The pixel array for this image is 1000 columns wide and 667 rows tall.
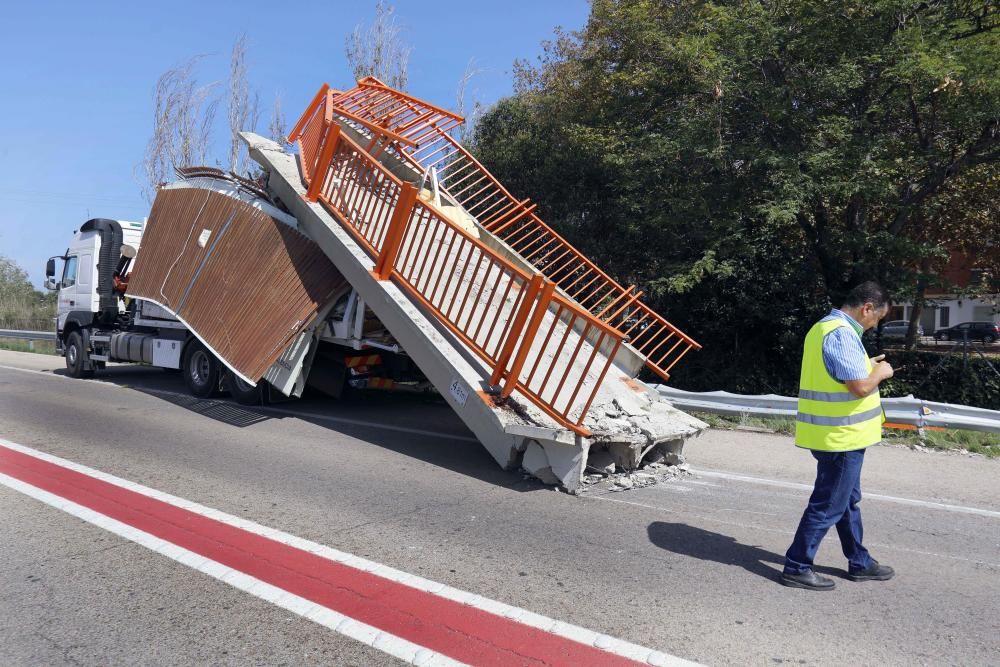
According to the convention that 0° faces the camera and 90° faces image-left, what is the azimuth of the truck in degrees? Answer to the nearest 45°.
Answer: approximately 135°

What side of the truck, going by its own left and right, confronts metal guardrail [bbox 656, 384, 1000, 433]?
back

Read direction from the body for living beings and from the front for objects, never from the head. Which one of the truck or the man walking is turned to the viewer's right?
the man walking

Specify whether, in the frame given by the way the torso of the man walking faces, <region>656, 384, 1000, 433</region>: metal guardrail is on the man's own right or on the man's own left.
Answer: on the man's own left

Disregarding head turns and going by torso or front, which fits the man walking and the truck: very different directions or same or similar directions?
very different directions

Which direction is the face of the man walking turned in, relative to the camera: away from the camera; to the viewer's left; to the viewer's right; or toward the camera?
to the viewer's right

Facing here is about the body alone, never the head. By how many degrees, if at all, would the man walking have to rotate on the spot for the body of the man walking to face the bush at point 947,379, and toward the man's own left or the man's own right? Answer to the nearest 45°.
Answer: approximately 90° to the man's own left

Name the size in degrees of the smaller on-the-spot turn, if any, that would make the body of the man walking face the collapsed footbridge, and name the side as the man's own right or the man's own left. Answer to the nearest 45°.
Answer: approximately 135° to the man's own left

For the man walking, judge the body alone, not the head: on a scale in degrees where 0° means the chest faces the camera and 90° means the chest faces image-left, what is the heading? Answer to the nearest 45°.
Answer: approximately 270°

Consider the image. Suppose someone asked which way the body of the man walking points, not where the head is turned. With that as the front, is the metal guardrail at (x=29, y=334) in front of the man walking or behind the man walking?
behind

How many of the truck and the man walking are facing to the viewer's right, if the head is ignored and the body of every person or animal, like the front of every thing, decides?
1

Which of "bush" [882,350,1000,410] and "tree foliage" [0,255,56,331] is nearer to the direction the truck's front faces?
the tree foliage
